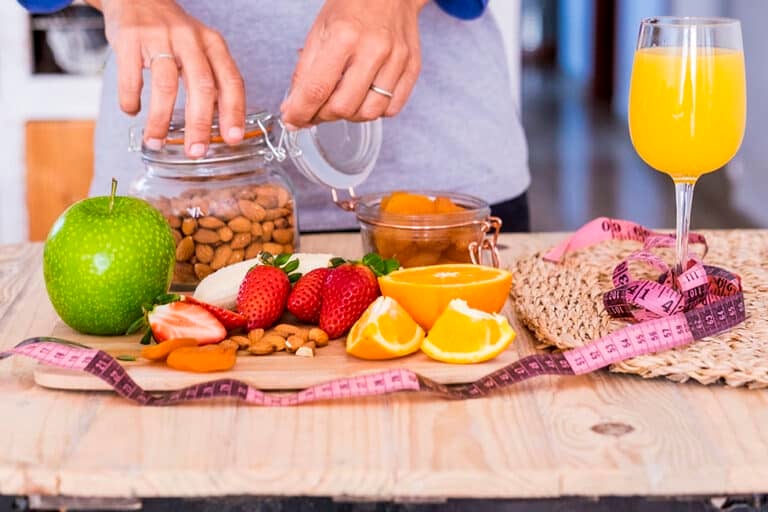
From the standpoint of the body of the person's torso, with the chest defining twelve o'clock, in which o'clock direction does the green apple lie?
The green apple is roughly at 1 o'clock from the person's torso.

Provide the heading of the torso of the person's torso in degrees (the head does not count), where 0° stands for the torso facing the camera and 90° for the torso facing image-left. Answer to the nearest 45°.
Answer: approximately 0°

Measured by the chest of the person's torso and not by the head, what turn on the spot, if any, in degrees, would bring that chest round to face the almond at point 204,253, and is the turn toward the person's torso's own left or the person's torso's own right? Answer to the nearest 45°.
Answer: approximately 45° to the person's torso's own right
